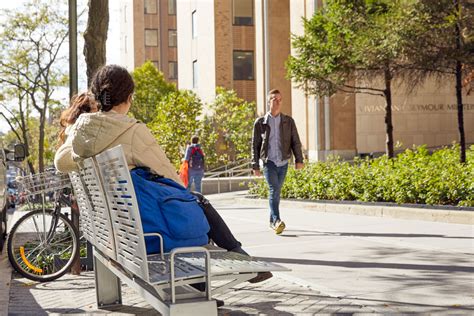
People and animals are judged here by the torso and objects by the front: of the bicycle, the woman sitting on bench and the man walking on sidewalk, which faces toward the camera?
the man walking on sidewalk

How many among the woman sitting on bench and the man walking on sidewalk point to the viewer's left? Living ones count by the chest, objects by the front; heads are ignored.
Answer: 0

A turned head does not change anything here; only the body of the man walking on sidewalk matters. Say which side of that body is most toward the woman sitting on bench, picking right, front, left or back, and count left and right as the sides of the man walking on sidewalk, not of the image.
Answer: front

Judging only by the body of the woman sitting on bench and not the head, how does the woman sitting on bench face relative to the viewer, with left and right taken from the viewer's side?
facing away from the viewer and to the right of the viewer

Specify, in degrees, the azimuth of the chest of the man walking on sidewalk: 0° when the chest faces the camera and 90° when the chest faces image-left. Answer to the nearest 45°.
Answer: approximately 0°

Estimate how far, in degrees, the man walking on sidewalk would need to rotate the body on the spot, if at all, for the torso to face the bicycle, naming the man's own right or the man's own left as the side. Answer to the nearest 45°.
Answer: approximately 45° to the man's own right

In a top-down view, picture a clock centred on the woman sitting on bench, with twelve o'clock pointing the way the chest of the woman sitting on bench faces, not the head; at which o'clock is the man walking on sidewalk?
The man walking on sidewalk is roughly at 11 o'clock from the woman sitting on bench.

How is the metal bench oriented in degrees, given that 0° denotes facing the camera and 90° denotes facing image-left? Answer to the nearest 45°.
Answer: approximately 225°

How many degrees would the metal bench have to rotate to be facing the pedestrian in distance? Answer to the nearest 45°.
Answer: approximately 45° to its left
